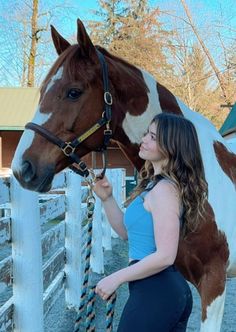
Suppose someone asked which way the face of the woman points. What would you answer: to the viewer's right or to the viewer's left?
to the viewer's left

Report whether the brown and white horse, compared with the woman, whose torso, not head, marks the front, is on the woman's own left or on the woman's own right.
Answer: on the woman's own right

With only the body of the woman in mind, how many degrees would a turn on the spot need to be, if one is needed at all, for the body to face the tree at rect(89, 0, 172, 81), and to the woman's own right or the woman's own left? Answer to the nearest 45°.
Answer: approximately 90° to the woman's own right

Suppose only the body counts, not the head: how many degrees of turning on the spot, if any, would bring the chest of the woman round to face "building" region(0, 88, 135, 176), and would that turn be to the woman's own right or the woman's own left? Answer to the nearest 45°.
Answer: approximately 90° to the woman's own right

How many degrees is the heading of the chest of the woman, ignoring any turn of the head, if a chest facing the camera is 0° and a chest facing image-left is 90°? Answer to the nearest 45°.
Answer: approximately 90°

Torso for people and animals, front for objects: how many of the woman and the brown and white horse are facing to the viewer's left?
2

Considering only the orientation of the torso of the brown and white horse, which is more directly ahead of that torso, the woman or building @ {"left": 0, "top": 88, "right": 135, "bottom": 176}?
the building

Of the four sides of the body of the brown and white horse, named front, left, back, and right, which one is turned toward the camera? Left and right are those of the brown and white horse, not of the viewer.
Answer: left

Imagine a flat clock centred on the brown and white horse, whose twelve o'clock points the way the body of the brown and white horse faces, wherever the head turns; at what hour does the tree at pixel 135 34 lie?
The tree is roughly at 3 o'clock from the brown and white horse.
